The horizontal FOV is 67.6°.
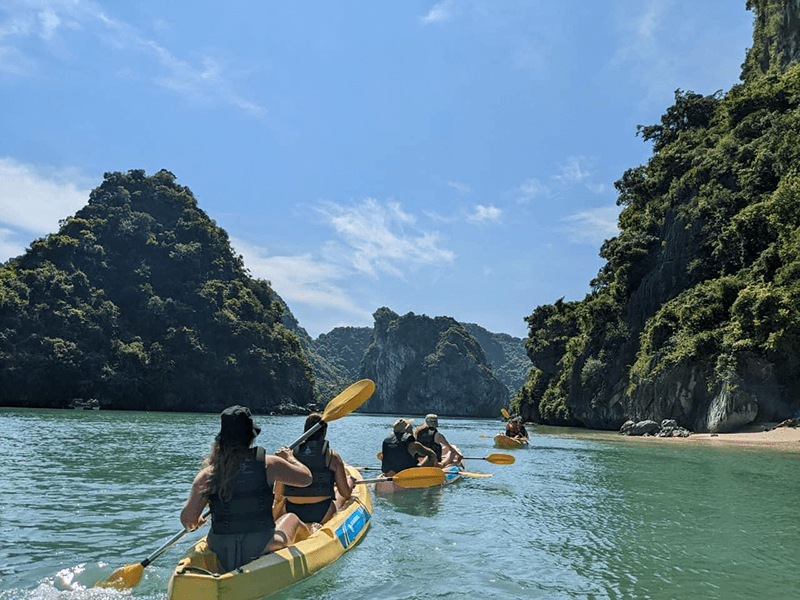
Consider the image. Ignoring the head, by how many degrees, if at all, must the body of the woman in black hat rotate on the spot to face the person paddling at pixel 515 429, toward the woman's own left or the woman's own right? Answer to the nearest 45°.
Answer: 0° — they already face them

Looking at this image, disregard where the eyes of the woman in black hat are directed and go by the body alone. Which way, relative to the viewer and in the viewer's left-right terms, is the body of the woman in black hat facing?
facing away from the viewer and to the right of the viewer

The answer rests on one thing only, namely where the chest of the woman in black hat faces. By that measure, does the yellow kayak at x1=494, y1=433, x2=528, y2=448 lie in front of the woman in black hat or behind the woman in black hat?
in front

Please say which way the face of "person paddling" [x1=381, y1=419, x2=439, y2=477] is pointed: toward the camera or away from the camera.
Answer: away from the camera

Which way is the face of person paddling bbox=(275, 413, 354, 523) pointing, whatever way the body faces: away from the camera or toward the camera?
away from the camera

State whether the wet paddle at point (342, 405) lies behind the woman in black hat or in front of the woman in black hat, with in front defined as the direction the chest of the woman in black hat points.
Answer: in front

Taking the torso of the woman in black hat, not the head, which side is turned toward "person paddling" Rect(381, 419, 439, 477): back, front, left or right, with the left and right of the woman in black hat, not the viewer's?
front

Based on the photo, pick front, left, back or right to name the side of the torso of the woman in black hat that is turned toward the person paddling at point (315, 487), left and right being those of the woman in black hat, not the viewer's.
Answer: front
